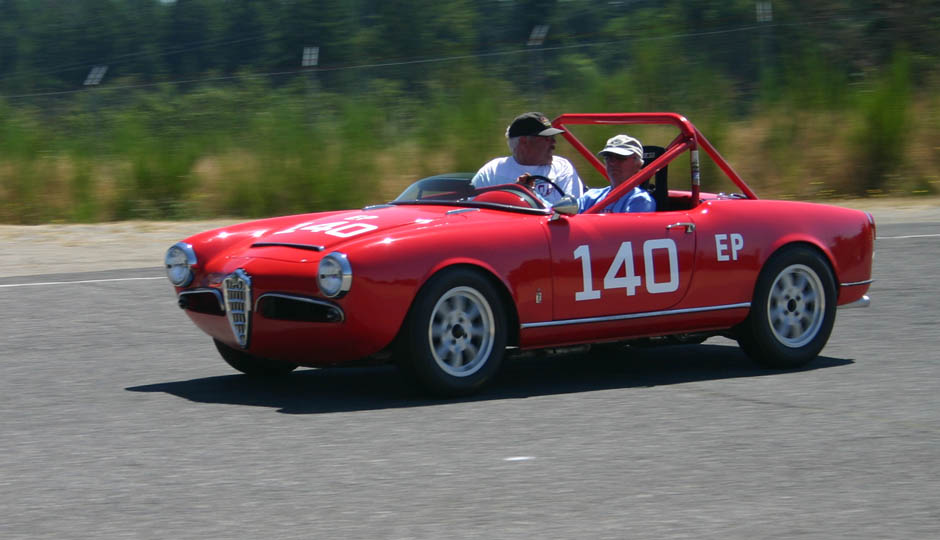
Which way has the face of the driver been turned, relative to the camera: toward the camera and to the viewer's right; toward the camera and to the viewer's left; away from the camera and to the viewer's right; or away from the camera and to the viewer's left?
toward the camera and to the viewer's left

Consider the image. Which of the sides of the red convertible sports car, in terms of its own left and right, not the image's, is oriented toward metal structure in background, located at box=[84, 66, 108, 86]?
right

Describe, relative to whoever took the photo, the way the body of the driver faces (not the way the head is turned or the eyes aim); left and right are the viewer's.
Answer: facing the viewer and to the left of the viewer

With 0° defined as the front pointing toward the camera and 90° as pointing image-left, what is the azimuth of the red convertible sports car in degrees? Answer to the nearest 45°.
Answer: approximately 45°
